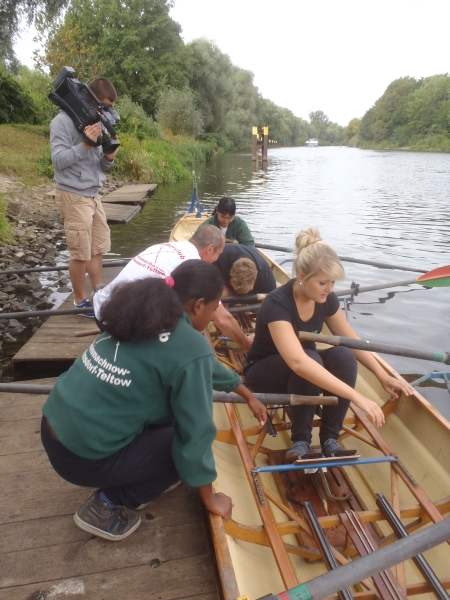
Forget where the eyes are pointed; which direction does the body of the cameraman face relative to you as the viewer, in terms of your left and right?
facing the viewer and to the right of the viewer

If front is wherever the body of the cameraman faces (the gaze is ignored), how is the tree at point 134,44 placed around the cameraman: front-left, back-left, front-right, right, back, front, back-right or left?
back-left

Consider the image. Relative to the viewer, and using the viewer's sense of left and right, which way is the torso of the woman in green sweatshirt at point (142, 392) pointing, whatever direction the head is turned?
facing away from the viewer and to the right of the viewer

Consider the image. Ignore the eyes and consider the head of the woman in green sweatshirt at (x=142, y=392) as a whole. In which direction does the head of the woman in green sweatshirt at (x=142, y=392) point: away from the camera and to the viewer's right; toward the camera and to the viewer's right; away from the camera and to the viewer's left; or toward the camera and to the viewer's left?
away from the camera and to the viewer's right

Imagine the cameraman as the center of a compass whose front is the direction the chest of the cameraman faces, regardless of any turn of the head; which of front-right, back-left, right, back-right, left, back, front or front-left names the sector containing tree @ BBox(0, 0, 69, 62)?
back-left

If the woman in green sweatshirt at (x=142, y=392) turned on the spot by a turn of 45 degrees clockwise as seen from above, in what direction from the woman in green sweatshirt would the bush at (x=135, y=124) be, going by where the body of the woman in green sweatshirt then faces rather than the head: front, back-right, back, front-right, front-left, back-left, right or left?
left

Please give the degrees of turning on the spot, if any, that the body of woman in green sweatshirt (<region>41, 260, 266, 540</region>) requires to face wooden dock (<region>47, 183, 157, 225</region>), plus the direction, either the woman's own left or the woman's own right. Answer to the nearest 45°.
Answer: approximately 45° to the woman's own left

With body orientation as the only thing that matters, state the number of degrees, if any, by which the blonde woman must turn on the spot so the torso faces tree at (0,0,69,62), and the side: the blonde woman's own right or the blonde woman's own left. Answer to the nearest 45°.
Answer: approximately 180°

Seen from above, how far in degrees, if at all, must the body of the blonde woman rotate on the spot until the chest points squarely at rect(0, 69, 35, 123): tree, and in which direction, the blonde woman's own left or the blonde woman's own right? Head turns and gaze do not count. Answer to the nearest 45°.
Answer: approximately 180°
